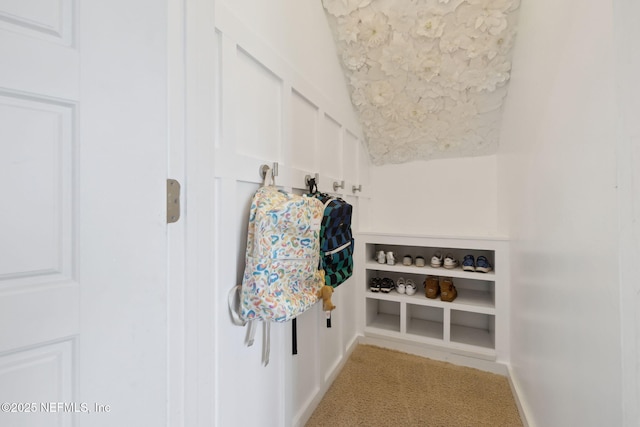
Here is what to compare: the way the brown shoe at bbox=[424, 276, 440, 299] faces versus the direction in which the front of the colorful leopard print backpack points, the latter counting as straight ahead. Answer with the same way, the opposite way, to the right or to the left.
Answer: to the right

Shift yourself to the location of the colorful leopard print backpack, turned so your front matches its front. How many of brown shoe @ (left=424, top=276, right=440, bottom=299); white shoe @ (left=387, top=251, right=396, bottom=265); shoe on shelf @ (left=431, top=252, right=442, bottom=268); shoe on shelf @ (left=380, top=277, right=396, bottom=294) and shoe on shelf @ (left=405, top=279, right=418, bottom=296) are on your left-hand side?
5

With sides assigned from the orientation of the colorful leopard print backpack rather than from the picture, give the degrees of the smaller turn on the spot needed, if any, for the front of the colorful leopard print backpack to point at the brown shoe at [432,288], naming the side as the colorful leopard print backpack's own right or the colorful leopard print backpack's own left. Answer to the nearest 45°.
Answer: approximately 90° to the colorful leopard print backpack's own left

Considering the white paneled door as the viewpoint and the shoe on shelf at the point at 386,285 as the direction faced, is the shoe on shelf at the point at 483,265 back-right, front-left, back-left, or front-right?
front-right

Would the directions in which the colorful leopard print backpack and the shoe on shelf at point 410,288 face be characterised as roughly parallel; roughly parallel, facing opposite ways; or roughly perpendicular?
roughly perpendicular

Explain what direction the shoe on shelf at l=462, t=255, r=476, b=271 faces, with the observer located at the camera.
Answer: facing the viewer

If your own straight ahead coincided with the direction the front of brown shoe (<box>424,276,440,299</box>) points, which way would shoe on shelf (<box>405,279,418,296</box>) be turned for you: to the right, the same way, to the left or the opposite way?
the same way

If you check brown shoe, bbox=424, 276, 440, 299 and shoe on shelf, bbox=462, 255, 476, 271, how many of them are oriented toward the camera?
2

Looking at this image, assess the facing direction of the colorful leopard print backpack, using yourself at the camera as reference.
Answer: facing the viewer and to the right of the viewer

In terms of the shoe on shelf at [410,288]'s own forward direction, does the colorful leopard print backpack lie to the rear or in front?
in front

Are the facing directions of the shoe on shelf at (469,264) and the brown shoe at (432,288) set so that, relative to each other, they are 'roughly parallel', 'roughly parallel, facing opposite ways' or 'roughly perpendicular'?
roughly parallel

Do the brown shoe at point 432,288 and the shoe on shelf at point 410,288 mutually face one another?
no

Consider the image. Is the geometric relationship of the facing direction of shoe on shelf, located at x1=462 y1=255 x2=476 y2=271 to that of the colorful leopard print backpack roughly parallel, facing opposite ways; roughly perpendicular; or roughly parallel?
roughly perpendicular

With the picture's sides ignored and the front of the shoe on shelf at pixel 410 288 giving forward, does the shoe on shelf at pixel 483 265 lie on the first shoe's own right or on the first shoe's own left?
on the first shoe's own left

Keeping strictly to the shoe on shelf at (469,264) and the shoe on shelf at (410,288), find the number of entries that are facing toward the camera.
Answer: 2

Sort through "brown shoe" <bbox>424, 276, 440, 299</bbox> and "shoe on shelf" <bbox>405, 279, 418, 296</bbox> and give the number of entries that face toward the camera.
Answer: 2
